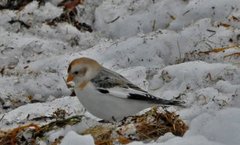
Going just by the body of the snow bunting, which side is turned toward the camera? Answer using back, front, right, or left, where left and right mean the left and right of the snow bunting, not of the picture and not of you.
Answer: left
